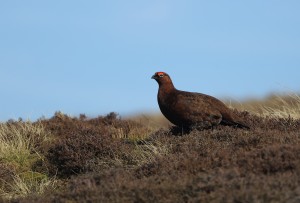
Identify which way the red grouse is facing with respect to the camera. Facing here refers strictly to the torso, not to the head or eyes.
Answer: to the viewer's left
